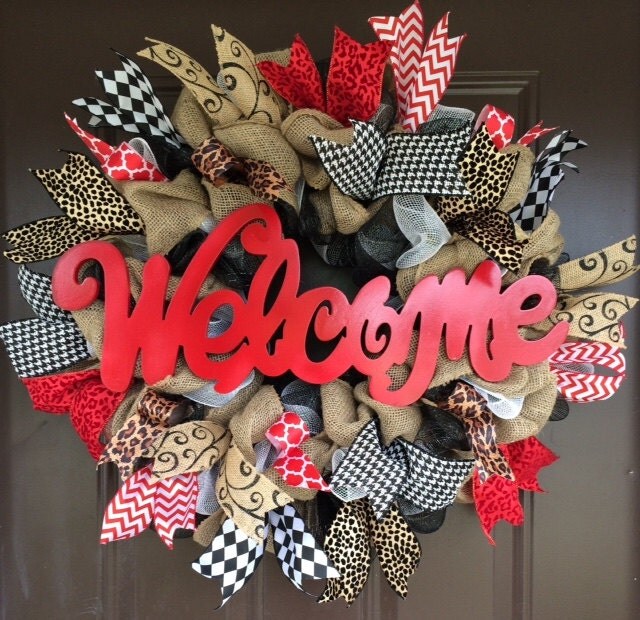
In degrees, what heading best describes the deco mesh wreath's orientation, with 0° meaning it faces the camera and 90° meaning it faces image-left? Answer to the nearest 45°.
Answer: approximately 0°
